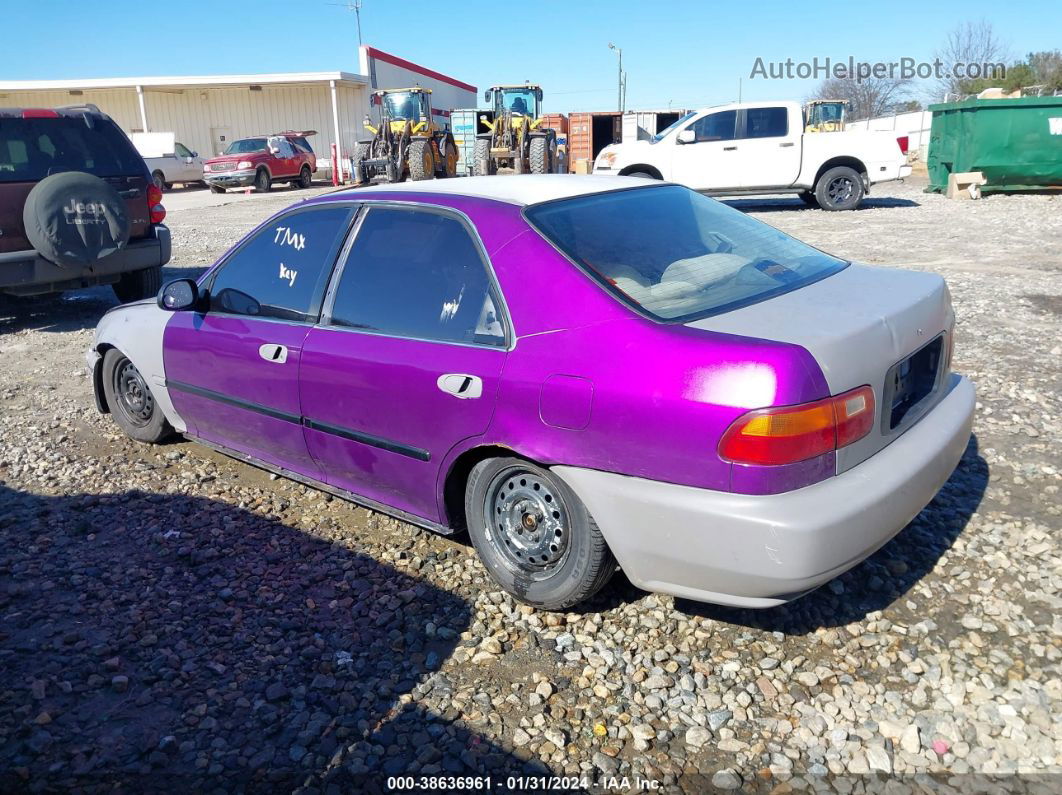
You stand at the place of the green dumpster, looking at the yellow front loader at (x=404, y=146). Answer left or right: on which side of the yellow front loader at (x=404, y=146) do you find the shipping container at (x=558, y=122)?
right

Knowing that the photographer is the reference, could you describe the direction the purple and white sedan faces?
facing away from the viewer and to the left of the viewer

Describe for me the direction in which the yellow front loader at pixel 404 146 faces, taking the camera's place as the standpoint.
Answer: facing the viewer and to the left of the viewer

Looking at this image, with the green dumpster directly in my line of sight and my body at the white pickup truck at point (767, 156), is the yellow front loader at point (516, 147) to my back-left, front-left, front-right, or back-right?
back-left

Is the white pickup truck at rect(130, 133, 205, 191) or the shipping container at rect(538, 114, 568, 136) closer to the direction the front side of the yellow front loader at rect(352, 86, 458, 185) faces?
the white pickup truck

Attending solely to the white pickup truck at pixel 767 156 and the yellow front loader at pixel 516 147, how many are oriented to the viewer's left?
1

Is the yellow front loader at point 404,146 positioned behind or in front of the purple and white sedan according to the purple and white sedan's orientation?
in front

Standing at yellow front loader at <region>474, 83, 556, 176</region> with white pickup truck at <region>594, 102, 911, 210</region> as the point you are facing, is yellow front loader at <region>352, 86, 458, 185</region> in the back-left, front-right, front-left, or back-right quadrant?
back-right

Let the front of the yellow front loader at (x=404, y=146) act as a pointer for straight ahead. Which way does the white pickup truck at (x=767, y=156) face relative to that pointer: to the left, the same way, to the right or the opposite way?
to the right

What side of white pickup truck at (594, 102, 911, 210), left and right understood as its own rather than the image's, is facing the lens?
left

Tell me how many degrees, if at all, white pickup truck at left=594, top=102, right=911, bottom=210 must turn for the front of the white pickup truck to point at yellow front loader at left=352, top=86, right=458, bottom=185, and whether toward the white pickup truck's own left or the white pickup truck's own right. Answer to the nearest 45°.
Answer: approximately 45° to the white pickup truck's own right

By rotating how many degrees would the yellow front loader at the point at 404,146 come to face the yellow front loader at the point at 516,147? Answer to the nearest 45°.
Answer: approximately 135° to its left

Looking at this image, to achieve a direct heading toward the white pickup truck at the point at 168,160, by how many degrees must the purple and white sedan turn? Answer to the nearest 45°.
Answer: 0° — it already faces it

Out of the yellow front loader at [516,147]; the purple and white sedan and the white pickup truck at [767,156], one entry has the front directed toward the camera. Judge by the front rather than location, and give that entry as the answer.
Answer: the yellow front loader

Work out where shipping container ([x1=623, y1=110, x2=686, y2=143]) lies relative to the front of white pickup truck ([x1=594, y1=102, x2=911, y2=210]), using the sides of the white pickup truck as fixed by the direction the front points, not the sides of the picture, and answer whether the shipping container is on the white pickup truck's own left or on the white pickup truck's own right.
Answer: on the white pickup truck's own right

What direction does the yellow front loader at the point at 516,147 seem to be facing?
toward the camera

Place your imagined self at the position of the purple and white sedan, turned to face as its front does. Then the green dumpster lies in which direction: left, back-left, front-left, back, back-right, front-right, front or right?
right

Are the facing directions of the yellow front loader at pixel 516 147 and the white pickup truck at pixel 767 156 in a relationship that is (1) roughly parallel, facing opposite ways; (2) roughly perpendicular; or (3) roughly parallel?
roughly perpendicular
